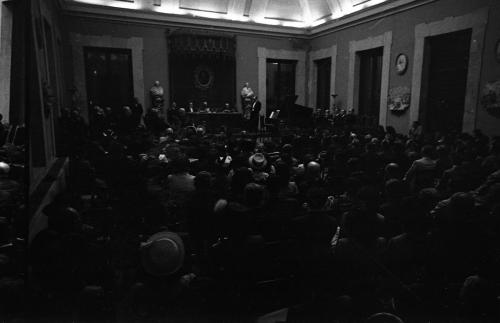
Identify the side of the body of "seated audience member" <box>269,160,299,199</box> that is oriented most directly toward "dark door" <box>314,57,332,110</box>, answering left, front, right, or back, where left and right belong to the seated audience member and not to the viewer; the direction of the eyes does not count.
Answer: front

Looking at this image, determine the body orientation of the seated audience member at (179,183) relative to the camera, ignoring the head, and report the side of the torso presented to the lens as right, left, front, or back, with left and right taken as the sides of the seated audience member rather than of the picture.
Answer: back

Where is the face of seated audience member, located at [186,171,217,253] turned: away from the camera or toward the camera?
away from the camera

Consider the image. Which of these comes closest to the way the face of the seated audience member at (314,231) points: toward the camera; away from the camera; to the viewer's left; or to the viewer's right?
away from the camera

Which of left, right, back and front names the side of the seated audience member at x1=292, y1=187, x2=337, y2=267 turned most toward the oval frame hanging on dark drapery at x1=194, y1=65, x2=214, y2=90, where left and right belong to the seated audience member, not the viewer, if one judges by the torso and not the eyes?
front

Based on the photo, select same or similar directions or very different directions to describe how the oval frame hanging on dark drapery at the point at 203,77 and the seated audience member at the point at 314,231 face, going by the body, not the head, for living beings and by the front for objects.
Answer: very different directions

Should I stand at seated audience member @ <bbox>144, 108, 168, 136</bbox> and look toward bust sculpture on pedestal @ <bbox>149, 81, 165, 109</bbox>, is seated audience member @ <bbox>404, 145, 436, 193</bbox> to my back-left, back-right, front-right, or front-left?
back-right

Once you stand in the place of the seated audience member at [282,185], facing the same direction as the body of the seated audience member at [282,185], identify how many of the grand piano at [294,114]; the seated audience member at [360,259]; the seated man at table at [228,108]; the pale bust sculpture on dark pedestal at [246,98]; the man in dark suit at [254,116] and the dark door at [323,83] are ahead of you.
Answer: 5

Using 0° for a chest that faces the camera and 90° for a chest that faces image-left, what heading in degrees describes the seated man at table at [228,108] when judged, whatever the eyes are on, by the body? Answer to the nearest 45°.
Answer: approximately 0°

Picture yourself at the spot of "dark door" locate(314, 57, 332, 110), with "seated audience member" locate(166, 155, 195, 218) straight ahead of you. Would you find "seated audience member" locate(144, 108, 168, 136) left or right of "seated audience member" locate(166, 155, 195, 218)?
right

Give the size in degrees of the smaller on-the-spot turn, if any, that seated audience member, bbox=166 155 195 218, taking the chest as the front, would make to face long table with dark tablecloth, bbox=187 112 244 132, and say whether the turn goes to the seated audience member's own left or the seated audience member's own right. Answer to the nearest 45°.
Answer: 0° — they already face it

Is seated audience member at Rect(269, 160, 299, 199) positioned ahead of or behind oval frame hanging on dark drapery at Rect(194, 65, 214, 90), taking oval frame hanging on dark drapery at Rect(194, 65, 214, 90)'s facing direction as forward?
ahead

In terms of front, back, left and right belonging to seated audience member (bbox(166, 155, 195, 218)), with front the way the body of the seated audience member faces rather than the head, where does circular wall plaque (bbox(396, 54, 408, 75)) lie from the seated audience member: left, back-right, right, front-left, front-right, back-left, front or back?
front-right

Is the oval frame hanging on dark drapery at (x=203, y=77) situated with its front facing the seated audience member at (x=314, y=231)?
yes

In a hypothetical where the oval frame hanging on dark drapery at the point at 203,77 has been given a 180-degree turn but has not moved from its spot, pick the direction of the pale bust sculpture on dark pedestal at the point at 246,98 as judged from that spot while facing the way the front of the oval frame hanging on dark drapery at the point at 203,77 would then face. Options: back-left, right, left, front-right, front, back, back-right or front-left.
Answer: right

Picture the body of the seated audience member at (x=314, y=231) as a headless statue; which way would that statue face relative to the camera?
away from the camera

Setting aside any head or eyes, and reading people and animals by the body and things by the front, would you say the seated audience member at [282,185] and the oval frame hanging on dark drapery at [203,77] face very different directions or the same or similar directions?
very different directions

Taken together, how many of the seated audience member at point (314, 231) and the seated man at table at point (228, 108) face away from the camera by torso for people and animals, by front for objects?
1

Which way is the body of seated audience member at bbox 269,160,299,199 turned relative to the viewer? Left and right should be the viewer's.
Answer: facing away from the viewer
